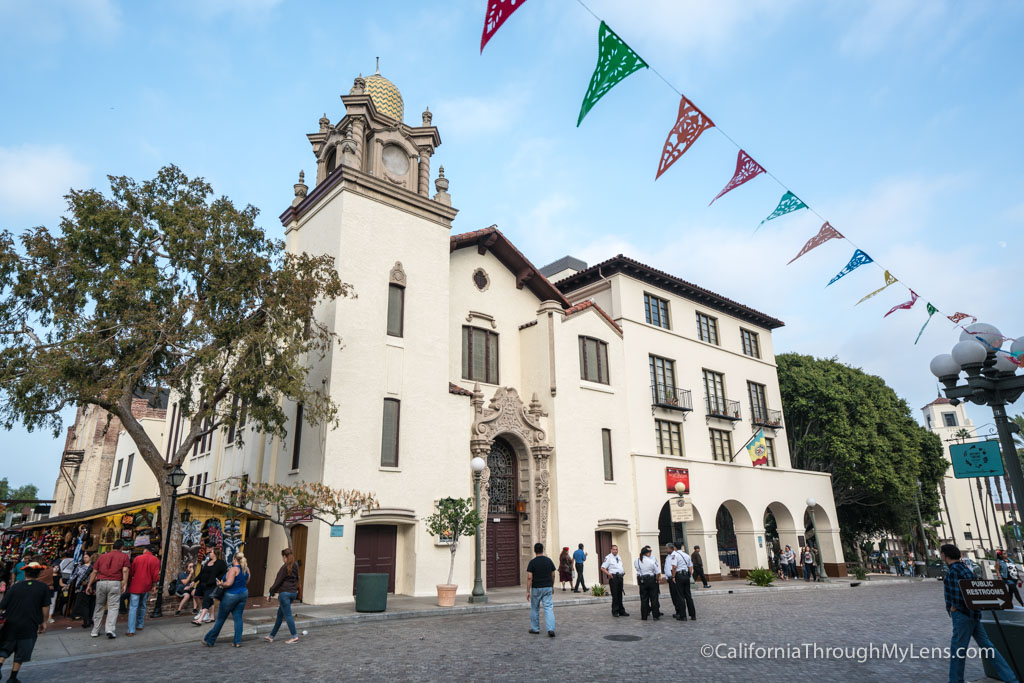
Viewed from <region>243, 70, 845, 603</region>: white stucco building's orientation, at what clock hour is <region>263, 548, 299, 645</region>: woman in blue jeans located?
The woman in blue jeans is roughly at 2 o'clock from the white stucco building.

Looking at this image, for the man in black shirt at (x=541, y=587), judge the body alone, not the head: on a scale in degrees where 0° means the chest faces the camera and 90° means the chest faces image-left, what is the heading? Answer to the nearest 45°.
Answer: approximately 180°

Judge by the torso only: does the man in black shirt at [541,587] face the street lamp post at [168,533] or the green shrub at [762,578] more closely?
the green shrub

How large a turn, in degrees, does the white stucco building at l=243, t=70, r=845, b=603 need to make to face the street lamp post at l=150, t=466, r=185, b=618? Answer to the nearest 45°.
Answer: approximately 90° to its right
